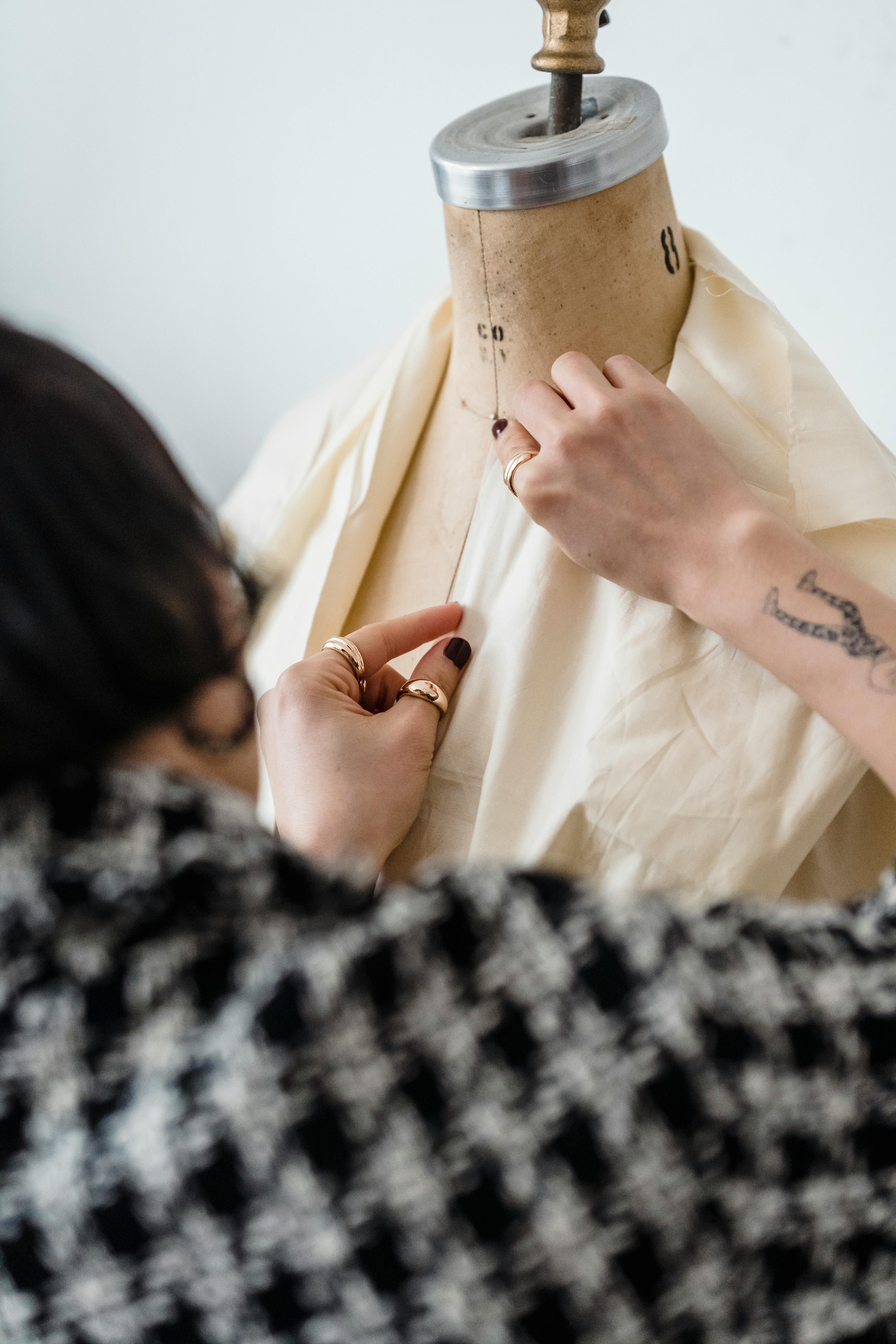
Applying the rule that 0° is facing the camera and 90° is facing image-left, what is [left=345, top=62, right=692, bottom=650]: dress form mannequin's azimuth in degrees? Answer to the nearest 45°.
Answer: approximately 45°
